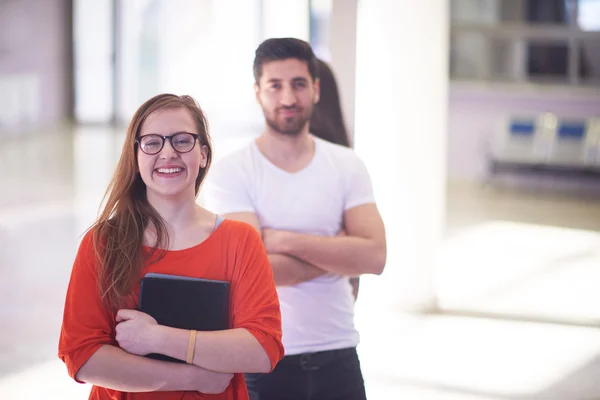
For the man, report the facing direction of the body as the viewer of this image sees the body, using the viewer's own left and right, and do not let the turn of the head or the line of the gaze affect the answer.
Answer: facing the viewer

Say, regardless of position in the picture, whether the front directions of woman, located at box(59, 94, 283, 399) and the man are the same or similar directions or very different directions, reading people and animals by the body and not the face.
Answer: same or similar directions

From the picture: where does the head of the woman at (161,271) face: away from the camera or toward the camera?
toward the camera

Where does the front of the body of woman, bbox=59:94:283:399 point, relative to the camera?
toward the camera

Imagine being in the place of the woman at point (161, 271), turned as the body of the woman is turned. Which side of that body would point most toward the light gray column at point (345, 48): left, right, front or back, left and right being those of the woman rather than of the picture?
back

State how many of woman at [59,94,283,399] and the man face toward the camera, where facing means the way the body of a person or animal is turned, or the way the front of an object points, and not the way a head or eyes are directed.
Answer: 2

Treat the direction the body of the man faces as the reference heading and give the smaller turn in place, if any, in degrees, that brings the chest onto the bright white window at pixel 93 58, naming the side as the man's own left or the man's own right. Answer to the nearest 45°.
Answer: approximately 180°

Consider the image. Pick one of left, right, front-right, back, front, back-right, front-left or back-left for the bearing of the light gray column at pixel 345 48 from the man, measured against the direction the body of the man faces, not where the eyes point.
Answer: back

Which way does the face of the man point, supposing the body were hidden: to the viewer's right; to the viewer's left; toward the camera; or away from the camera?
toward the camera

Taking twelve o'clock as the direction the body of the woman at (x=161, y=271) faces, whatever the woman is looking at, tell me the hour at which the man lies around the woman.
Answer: The man is roughly at 7 o'clock from the woman.

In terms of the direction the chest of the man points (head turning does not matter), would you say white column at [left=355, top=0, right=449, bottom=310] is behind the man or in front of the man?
behind

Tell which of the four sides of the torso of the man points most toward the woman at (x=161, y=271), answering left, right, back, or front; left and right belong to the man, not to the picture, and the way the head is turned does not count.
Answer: front

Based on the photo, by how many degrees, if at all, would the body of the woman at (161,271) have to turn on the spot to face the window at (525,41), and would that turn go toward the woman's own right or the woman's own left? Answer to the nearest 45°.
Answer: approximately 135° to the woman's own left
